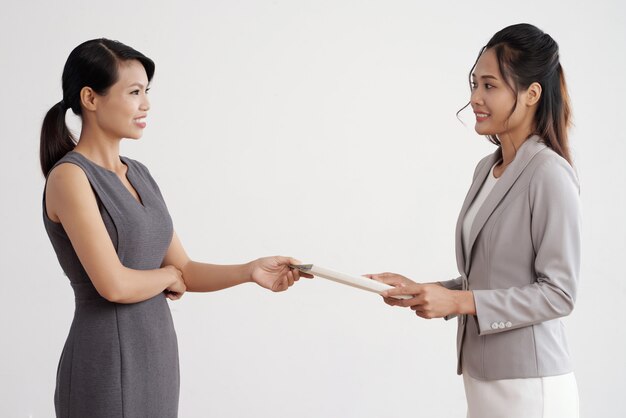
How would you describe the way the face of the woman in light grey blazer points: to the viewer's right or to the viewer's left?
to the viewer's left

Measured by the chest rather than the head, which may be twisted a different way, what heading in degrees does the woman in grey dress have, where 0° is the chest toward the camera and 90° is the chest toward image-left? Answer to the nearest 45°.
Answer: approximately 315°

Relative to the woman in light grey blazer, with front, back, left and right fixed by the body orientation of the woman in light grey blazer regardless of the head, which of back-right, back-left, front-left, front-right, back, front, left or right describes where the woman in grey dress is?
front

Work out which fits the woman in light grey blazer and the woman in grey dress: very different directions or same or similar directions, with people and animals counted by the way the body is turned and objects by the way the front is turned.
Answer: very different directions

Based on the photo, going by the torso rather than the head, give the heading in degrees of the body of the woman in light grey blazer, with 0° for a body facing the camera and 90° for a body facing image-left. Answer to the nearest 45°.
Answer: approximately 90°

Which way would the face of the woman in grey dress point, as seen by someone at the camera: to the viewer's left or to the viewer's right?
to the viewer's right

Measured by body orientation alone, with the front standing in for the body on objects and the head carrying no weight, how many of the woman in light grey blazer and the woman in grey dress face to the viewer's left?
1

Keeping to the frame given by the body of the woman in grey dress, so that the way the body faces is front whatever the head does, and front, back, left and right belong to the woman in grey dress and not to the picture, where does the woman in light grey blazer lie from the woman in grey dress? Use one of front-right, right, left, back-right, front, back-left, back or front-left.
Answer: front-left
